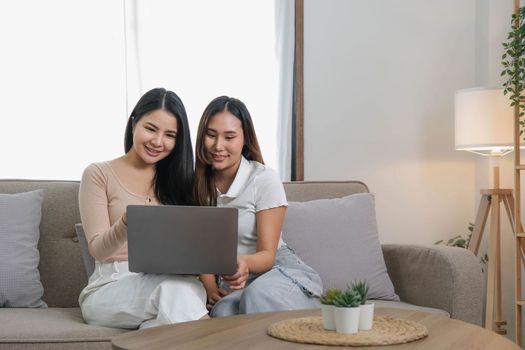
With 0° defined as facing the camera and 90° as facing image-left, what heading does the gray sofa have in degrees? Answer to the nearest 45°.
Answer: approximately 0°

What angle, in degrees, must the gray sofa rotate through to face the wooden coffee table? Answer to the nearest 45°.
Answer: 0° — it already faces it

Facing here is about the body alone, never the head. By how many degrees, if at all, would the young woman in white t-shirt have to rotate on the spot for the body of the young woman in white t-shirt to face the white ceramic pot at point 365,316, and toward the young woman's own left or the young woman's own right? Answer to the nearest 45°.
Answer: approximately 45° to the young woman's own left

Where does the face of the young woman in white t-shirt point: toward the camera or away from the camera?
toward the camera

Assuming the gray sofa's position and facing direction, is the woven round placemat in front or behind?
in front

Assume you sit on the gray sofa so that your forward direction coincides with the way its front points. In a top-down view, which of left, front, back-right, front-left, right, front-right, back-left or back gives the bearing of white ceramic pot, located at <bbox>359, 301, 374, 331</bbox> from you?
front

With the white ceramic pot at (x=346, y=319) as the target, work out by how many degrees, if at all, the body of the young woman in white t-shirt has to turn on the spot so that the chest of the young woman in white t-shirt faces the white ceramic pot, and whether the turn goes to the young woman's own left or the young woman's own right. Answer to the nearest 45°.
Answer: approximately 45° to the young woman's own left

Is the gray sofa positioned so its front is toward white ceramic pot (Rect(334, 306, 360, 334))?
yes

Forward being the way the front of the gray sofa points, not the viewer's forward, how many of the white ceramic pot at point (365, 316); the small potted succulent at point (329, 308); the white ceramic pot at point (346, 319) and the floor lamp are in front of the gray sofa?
3

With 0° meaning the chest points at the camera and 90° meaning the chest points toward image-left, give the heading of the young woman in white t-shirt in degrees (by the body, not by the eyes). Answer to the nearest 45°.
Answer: approximately 45°

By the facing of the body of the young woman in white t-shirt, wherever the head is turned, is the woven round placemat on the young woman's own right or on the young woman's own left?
on the young woman's own left
